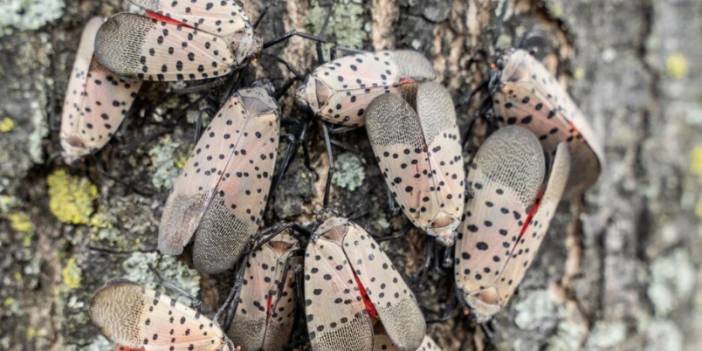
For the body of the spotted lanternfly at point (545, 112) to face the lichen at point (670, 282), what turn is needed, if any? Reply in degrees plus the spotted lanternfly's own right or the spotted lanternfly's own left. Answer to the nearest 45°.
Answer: approximately 135° to the spotted lanternfly's own right

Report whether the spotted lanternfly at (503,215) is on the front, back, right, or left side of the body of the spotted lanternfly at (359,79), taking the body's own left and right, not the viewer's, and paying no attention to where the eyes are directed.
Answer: back

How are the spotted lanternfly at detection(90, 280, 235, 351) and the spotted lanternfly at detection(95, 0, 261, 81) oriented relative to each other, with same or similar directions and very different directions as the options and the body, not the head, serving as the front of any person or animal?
same or similar directions

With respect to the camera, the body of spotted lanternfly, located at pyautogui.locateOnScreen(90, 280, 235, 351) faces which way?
to the viewer's right

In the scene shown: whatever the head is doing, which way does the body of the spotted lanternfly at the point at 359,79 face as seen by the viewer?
to the viewer's left

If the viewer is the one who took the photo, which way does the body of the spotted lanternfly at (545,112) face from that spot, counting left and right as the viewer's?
facing to the left of the viewer

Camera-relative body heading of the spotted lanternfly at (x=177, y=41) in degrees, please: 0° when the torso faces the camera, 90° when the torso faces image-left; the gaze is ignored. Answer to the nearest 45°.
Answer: approximately 270°

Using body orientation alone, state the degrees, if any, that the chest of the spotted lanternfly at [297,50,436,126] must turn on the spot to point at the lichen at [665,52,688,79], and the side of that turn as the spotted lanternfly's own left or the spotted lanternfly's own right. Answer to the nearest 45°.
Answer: approximately 135° to the spotted lanternfly's own right

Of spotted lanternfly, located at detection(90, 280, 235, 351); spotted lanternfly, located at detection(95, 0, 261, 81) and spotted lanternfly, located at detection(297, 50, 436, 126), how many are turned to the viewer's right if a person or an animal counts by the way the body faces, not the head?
2

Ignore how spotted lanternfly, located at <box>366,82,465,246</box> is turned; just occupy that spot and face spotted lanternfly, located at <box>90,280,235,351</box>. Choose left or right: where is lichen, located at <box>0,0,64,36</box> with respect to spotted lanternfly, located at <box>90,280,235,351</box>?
right
